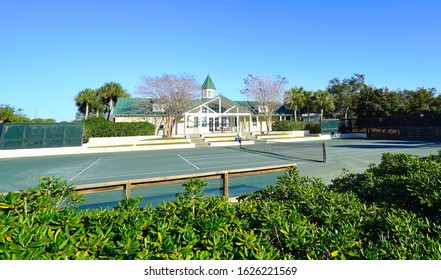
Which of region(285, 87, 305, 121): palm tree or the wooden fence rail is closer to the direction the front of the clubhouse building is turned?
the wooden fence rail

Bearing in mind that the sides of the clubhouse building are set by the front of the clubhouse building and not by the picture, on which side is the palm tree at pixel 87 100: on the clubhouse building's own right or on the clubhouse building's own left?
on the clubhouse building's own right

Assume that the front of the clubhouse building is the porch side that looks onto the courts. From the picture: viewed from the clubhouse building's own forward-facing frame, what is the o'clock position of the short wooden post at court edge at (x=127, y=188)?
The short wooden post at court edge is roughly at 12 o'clock from the clubhouse building.

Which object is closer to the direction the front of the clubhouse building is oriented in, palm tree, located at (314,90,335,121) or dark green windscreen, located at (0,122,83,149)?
the dark green windscreen

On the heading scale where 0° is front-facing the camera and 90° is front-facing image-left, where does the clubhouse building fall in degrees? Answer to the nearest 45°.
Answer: approximately 0°

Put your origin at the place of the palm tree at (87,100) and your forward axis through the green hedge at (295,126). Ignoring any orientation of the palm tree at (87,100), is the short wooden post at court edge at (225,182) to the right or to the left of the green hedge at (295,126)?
right

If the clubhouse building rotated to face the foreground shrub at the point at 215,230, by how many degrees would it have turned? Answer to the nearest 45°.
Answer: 0° — it already faces it

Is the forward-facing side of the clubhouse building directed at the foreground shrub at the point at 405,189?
yes

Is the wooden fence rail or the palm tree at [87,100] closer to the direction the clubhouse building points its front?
the wooden fence rail
